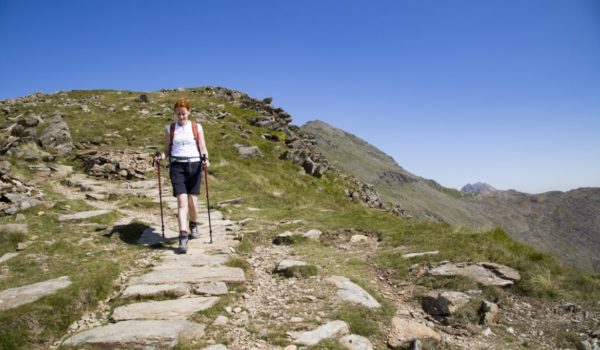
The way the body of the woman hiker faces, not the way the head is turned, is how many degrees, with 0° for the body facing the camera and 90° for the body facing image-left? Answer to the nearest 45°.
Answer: approximately 0°

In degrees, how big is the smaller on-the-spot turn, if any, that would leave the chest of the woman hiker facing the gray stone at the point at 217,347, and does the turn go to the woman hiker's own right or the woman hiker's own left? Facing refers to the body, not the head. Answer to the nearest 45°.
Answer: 0° — they already face it

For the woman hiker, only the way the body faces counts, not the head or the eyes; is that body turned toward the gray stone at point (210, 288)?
yes

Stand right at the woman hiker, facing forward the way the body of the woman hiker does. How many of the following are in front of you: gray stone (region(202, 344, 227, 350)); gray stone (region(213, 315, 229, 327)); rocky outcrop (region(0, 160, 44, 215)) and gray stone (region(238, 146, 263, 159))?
2

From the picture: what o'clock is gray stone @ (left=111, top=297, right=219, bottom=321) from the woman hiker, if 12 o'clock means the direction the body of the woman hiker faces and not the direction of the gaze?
The gray stone is roughly at 12 o'clock from the woman hiker.

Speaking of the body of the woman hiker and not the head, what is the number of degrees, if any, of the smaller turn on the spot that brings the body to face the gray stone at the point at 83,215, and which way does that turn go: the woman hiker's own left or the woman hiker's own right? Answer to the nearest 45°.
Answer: approximately 135° to the woman hiker's own right

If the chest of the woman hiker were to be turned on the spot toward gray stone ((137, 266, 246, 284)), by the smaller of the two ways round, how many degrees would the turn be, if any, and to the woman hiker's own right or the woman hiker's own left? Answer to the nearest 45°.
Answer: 0° — they already face it

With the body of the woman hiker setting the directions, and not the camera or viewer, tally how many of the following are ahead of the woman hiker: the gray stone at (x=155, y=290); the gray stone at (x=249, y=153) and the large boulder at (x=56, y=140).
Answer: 1

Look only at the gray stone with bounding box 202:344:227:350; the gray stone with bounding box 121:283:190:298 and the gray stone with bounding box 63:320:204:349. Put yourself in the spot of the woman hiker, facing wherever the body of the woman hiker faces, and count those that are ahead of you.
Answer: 3

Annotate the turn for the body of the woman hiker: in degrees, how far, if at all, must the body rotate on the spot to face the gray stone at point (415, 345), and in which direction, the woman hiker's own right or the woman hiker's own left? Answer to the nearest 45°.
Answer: approximately 45° to the woman hiker's own left

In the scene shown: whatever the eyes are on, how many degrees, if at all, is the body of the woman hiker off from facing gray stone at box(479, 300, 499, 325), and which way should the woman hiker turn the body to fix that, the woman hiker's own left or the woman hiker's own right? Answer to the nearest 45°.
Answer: approximately 45° to the woman hiker's own left

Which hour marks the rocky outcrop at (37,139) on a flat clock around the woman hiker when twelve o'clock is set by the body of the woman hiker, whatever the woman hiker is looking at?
The rocky outcrop is roughly at 5 o'clock from the woman hiker.

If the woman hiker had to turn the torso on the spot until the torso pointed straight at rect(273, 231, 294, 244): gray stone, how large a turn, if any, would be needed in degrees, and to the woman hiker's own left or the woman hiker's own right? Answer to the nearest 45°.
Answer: approximately 90° to the woman hiker's own left

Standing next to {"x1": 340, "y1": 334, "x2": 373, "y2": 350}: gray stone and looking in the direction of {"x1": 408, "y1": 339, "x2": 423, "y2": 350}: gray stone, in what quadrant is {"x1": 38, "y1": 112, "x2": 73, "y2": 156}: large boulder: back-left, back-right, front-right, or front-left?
back-left
